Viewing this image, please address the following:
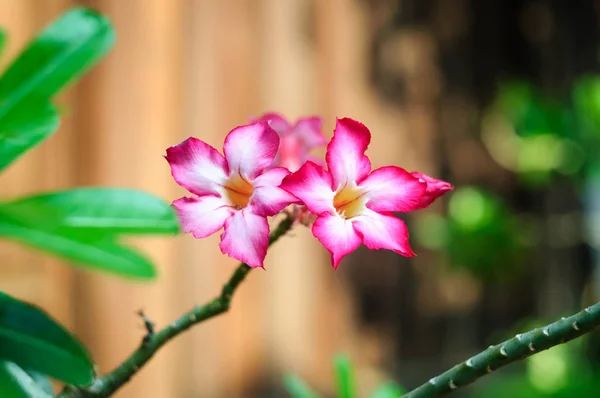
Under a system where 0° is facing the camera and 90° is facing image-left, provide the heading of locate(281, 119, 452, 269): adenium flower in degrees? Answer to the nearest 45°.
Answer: approximately 0°

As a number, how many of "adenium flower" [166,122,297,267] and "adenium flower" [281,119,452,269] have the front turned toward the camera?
2

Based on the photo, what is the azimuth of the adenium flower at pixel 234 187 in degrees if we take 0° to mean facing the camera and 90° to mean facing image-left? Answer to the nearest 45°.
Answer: approximately 0°
